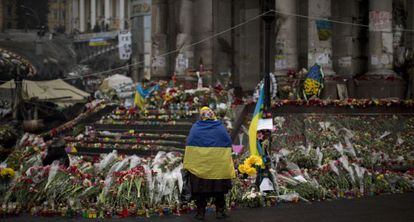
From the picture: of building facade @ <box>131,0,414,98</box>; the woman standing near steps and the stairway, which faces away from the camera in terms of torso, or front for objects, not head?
the woman standing near steps

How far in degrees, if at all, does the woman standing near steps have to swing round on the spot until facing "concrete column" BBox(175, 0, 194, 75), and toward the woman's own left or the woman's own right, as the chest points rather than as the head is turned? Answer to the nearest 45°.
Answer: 0° — they already face it

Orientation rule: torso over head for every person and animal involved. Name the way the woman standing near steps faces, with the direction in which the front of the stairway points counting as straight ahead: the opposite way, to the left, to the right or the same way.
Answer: the opposite way

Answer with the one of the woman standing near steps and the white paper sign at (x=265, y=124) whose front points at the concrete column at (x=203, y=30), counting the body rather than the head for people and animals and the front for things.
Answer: the woman standing near steps

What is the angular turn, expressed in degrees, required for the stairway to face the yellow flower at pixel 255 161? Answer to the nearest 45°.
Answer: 0° — it already faces it

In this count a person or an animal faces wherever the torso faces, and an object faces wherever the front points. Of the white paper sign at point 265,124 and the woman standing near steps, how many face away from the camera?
1

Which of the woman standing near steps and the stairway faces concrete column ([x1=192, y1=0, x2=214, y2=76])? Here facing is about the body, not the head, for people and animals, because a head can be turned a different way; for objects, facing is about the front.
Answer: the woman standing near steps

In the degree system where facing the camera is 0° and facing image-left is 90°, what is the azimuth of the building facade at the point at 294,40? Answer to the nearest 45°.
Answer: approximately 0°

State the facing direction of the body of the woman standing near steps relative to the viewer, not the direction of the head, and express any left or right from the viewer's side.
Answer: facing away from the viewer

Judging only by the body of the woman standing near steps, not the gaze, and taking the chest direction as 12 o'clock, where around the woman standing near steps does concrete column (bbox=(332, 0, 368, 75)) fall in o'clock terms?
The concrete column is roughly at 1 o'clock from the woman standing near steps.
